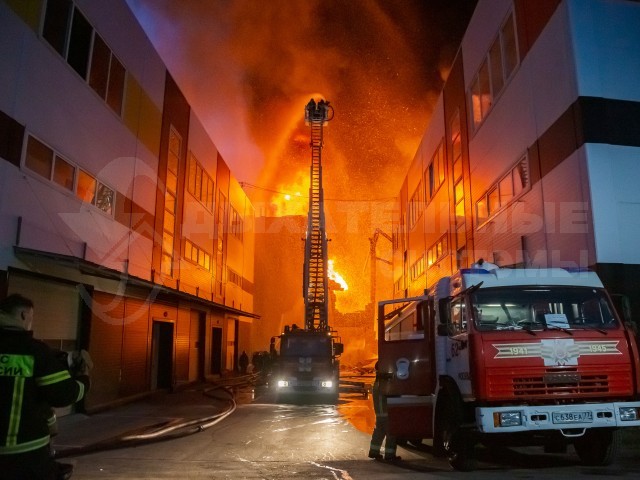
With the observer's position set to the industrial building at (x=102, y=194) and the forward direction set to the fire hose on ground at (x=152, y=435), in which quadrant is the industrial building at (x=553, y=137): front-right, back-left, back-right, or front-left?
front-left

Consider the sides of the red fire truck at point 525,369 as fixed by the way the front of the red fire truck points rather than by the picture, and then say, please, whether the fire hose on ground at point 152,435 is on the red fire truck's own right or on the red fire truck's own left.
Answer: on the red fire truck's own right

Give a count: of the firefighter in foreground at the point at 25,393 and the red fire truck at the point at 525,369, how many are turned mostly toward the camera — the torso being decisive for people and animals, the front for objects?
1

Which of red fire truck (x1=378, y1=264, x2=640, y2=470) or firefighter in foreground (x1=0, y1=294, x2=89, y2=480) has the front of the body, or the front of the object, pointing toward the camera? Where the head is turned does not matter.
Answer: the red fire truck

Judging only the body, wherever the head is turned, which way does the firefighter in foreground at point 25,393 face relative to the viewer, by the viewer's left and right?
facing away from the viewer and to the right of the viewer

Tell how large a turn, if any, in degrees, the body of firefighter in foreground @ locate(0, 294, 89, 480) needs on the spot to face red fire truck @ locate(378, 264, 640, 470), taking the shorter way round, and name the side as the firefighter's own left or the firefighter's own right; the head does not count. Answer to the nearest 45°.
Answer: approximately 45° to the firefighter's own right

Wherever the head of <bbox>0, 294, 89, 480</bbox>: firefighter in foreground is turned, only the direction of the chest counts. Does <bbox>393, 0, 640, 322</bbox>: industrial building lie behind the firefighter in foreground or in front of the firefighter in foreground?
in front

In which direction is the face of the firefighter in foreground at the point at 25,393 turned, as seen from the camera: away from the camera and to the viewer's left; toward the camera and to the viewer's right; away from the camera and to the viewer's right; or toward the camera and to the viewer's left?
away from the camera and to the viewer's right

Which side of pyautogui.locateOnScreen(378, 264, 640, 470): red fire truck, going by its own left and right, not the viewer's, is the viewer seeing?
front

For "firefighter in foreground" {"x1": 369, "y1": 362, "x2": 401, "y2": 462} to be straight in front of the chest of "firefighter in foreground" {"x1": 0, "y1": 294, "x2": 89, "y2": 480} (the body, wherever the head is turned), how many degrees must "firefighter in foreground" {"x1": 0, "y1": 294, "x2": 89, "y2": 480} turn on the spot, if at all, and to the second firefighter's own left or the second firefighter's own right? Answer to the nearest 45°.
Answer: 0° — they already face them

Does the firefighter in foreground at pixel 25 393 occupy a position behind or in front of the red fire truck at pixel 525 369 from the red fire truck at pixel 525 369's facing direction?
in front

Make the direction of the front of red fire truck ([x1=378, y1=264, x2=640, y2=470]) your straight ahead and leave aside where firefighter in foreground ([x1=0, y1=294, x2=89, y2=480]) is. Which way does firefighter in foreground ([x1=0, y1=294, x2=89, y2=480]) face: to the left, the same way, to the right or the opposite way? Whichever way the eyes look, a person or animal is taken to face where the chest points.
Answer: the opposite way
